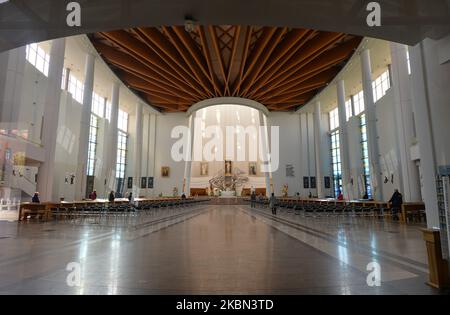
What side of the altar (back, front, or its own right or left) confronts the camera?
front

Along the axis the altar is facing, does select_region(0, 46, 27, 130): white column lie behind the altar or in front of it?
in front

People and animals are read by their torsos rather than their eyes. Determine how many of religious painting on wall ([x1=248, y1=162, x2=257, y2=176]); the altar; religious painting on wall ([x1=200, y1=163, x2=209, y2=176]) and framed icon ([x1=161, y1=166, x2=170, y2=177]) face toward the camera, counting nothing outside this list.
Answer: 4

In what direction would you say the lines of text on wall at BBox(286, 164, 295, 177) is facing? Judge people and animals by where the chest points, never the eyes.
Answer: toward the camera

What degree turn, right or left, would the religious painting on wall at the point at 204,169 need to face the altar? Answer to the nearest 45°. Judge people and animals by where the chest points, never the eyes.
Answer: approximately 45° to its left

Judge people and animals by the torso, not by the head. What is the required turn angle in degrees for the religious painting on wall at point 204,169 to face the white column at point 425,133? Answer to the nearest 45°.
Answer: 0° — it already faces it

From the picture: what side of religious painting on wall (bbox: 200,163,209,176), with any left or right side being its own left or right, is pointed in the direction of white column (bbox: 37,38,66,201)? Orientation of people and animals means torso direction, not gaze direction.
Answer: front

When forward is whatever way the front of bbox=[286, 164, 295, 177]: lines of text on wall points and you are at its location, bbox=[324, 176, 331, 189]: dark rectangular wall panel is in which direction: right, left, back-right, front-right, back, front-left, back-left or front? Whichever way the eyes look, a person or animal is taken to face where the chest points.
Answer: left

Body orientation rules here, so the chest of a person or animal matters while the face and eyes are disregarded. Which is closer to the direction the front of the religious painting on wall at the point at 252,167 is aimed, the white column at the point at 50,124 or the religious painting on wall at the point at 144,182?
the white column

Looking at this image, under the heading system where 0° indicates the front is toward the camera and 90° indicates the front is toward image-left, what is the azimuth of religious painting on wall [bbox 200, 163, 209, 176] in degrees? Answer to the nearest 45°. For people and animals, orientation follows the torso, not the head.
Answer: approximately 0°

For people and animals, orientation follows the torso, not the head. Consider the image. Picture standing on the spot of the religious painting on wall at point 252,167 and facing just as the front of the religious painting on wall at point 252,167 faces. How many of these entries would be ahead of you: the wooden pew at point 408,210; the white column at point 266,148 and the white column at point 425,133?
3

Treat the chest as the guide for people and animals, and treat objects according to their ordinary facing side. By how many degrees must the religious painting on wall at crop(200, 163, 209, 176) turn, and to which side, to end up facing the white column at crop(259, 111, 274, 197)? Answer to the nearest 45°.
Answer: approximately 45° to its left

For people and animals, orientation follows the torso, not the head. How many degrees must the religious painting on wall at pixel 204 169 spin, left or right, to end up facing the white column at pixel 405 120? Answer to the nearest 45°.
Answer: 0° — it already faces it

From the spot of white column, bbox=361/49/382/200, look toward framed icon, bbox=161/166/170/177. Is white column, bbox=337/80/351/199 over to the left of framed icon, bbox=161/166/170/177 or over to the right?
right
